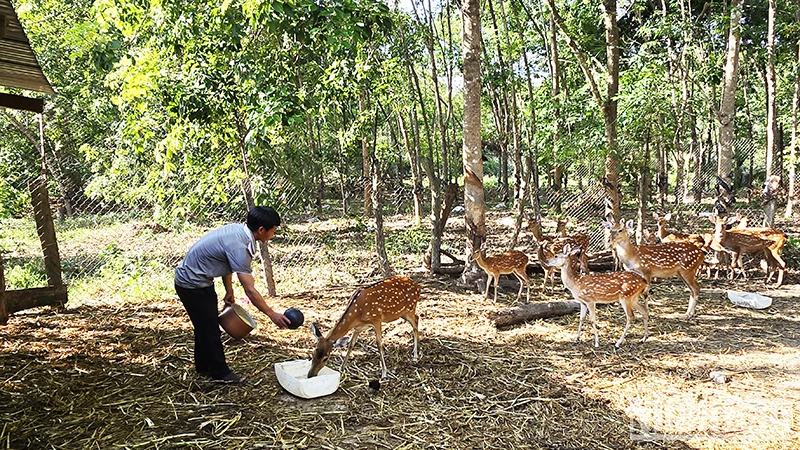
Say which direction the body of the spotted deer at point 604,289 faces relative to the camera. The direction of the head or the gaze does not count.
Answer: to the viewer's left

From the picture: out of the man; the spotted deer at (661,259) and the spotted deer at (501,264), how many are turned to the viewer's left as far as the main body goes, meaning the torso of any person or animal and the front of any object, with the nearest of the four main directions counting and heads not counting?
2

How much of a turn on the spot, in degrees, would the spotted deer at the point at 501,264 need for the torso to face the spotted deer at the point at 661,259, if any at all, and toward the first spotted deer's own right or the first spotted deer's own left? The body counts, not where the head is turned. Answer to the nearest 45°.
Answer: approximately 180°

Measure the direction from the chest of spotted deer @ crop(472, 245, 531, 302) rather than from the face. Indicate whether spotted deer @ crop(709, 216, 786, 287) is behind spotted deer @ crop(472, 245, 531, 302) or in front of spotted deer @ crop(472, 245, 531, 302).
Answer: behind

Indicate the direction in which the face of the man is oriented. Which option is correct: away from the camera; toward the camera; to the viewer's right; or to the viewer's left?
to the viewer's right

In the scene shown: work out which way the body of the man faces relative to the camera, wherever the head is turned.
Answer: to the viewer's right

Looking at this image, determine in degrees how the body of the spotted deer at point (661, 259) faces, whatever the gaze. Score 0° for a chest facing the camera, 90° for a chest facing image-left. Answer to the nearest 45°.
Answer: approximately 90°

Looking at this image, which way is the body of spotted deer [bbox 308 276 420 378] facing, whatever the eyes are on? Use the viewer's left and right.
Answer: facing the viewer and to the left of the viewer

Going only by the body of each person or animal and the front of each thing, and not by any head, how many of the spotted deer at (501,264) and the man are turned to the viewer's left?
1

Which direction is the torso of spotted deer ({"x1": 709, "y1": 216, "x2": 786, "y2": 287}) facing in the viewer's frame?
to the viewer's left

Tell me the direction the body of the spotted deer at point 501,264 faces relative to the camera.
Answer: to the viewer's left

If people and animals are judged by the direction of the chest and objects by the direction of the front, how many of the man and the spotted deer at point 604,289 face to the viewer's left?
1
